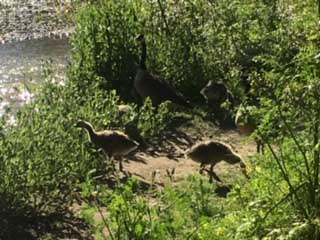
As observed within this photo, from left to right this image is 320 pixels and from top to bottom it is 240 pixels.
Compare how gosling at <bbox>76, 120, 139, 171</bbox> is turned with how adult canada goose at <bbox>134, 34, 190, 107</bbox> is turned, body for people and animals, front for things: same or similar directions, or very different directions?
same or similar directions

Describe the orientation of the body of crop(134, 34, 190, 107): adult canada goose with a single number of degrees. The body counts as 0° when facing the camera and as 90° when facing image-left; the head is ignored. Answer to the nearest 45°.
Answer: approximately 90°

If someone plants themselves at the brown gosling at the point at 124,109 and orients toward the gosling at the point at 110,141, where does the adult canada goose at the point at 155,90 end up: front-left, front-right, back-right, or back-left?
back-left

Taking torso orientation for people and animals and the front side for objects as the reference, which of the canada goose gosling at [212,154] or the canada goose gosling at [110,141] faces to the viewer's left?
the canada goose gosling at [110,141]

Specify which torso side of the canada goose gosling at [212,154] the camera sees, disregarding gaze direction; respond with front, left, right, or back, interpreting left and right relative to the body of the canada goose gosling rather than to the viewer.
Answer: right

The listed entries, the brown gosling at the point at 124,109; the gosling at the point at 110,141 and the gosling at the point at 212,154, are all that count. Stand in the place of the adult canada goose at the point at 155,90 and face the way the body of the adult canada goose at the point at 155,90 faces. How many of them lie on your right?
0

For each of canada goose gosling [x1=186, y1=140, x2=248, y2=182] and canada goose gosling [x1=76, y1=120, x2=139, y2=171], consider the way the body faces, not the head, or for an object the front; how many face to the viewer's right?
1

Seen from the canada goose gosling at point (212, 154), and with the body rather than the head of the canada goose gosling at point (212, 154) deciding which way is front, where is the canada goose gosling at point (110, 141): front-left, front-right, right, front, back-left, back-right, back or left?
back

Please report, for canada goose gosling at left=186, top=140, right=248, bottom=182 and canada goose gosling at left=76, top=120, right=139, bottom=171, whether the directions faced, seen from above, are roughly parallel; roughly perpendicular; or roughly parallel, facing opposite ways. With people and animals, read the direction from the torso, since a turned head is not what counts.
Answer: roughly parallel, facing opposite ways

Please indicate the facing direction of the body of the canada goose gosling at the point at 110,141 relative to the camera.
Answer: to the viewer's left
